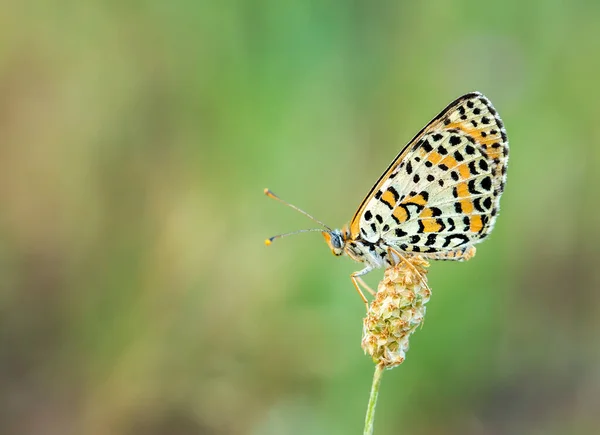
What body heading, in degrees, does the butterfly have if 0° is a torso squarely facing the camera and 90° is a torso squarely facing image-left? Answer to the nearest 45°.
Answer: approximately 90°
